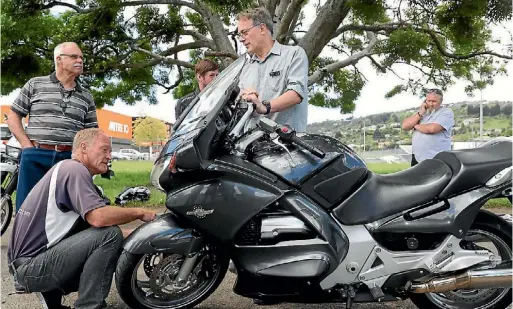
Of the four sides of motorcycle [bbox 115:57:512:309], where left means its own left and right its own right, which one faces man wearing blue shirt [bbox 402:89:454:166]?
right

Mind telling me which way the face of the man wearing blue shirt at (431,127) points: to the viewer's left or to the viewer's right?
to the viewer's left

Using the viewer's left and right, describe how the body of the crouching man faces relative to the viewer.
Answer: facing to the right of the viewer

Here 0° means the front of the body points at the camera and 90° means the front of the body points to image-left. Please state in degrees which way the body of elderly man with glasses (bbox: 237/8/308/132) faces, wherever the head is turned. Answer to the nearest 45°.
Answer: approximately 45°

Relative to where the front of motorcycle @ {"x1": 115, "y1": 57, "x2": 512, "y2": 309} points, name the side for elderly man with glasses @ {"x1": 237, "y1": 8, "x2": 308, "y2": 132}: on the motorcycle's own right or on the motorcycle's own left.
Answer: on the motorcycle's own right

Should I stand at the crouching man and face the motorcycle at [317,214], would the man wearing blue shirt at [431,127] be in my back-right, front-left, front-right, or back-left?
front-left

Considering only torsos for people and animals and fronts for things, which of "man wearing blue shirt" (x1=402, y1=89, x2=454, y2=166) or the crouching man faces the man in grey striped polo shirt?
the man wearing blue shirt

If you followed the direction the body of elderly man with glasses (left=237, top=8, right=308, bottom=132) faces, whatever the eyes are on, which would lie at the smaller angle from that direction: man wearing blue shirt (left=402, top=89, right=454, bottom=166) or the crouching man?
the crouching man

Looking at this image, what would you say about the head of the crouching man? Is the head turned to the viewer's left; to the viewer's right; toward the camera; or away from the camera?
to the viewer's right

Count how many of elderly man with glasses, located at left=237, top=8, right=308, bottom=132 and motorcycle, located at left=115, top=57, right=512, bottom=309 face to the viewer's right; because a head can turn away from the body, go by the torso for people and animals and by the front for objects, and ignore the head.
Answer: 0

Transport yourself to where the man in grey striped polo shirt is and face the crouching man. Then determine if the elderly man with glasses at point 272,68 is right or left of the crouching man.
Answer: left

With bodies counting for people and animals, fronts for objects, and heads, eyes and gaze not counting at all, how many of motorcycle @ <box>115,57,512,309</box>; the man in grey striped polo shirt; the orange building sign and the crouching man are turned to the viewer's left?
1

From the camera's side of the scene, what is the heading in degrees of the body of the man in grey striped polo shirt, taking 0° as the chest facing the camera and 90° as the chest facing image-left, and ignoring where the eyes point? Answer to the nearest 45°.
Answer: approximately 315°

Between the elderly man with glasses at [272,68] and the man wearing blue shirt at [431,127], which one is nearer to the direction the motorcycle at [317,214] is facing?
the elderly man with glasses

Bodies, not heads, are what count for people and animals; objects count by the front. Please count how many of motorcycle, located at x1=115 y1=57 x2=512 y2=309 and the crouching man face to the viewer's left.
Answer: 1

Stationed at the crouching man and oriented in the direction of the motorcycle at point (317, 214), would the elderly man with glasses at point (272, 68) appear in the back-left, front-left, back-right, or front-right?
front-left

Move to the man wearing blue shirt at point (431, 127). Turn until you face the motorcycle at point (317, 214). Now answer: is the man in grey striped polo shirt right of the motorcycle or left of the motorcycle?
right

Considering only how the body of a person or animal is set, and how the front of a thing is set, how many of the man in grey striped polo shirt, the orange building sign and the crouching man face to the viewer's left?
0

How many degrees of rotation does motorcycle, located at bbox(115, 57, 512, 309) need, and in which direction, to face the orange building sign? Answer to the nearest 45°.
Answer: approximately 45° to its right
